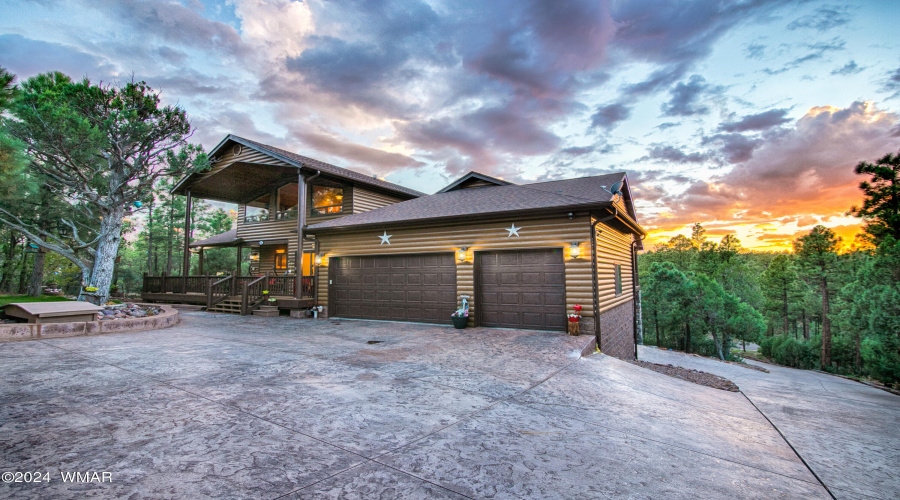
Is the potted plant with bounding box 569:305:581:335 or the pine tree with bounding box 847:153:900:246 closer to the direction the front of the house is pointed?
the potted plant

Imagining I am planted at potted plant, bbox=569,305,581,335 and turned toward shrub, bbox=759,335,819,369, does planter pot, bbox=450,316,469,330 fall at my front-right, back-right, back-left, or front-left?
back-left

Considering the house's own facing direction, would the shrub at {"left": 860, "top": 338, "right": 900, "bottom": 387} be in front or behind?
behind

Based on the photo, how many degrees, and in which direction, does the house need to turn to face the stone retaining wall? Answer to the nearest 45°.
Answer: approximately 45° to its right

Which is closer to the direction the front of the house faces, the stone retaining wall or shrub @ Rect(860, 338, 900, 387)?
the stone retaining wall

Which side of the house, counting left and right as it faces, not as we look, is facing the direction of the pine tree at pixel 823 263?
back

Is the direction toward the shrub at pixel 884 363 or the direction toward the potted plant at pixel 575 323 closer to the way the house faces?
the potted plant

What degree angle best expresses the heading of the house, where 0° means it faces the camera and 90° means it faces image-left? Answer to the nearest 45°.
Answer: approximately 45°
